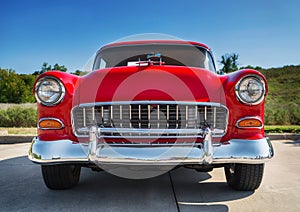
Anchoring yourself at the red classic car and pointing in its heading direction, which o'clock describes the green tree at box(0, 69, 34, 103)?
The green tree is roughly at 5 o'clock from the red classic car.

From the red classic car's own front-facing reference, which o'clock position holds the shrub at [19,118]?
The shrub is roughly at 5 o'clock from the red classic car.

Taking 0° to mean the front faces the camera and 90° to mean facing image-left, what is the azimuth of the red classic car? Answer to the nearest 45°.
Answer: approximately 0°
